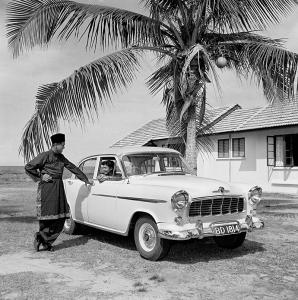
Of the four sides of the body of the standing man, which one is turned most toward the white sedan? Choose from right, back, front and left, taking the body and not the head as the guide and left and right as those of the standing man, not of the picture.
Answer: left

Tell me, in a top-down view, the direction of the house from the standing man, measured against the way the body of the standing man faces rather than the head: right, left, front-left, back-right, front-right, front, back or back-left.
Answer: left

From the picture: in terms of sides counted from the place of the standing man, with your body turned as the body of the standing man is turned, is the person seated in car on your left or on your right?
on your left

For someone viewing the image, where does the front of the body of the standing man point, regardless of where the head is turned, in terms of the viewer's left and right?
facing the viewer and to the right of the viewer

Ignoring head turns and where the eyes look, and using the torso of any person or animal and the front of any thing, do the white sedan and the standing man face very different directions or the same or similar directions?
same or similar directions

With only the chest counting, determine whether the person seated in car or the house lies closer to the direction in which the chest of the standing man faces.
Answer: the person seated in car

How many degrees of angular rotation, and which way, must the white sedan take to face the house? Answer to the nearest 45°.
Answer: approximately 135° to its left

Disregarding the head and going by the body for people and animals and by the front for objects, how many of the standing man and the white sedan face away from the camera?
0
